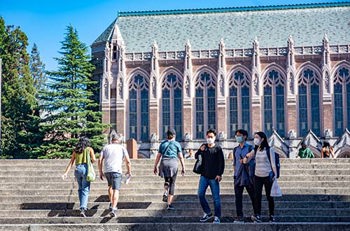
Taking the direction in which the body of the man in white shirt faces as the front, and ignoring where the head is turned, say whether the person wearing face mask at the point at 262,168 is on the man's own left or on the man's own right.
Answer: on the man's own right

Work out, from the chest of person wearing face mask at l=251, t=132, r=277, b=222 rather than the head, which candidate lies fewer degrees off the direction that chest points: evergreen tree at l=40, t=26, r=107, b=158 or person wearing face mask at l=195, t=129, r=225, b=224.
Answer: the person wearing face mask

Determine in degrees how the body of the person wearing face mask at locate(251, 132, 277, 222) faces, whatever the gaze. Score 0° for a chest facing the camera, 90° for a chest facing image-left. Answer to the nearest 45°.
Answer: approximately 45°

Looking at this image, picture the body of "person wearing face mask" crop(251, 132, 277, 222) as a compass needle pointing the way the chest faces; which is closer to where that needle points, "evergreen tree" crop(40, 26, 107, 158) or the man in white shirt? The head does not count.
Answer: the man in white shirt

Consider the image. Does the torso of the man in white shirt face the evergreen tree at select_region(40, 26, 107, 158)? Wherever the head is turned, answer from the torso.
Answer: yes

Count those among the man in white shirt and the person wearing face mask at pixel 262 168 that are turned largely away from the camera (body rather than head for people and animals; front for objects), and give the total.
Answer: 1

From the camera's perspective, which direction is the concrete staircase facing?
toward the camera

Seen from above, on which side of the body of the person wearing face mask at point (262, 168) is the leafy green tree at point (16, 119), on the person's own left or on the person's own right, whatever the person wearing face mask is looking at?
on the person's own right

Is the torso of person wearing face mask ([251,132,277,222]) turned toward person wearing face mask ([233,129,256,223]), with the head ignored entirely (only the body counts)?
no

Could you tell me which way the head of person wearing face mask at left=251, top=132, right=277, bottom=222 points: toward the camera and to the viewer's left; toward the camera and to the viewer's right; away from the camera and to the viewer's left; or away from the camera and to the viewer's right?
toward the camera and to the viewer's left

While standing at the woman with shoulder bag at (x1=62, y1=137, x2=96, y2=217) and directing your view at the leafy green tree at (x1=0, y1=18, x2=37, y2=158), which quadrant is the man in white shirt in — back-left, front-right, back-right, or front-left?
back-right

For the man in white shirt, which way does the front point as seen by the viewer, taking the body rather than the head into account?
away from the camera

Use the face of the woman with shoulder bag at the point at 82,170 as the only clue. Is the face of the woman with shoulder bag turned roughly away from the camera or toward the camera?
away from the camera
